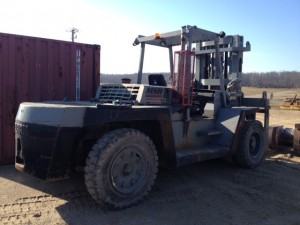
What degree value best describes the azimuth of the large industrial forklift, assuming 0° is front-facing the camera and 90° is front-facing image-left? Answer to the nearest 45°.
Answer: approximately 225°

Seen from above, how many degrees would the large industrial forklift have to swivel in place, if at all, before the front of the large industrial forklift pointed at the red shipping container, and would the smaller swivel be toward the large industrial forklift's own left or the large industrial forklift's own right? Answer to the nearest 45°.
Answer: approximately 90° to the large industrial forklift's own left
